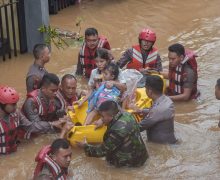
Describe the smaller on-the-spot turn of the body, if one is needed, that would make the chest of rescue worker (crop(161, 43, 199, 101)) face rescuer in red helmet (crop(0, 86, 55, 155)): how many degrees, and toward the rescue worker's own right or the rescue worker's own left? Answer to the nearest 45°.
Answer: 0° — they already face them

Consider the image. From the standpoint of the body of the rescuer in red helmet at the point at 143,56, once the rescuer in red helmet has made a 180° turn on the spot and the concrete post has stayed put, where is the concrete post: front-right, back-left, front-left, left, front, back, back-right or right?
front-left

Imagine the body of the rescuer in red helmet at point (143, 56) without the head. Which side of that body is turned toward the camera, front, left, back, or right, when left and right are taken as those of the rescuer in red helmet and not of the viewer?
front

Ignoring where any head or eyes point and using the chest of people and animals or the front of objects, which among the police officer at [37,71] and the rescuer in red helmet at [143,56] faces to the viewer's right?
the police officer

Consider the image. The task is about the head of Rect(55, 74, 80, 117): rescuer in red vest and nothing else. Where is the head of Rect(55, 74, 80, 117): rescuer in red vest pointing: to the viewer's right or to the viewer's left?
to the viewer's right

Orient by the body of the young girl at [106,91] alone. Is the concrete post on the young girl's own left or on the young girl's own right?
on the young girl's own right

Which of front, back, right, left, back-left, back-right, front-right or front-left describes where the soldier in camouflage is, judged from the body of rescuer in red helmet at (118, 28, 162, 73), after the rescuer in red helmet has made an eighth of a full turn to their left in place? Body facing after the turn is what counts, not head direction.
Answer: front-right

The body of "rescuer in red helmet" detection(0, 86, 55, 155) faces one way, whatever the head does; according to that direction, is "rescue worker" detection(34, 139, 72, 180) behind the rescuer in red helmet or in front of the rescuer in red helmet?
in front

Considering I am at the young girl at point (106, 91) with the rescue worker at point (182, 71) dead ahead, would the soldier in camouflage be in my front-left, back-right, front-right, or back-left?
back-right

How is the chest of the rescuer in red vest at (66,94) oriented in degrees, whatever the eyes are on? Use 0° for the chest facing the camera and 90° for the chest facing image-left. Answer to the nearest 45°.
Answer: approximately 315°

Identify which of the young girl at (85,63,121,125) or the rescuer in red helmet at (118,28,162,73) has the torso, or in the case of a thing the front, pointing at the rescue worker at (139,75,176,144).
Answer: the rescuer in red helmet

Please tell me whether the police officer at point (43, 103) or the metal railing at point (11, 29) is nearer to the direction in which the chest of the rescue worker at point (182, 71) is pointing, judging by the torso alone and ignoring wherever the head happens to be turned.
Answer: the police officer

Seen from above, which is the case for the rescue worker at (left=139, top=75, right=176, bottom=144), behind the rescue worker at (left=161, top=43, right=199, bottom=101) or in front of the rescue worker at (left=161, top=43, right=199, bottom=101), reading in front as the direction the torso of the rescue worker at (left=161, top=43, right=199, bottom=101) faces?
in front

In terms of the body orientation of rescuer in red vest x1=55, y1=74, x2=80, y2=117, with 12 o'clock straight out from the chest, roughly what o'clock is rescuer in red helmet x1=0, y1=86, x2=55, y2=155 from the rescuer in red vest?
The rescuer in red helmet is roughly at 3 o'clock from the rescuer in red vest.
